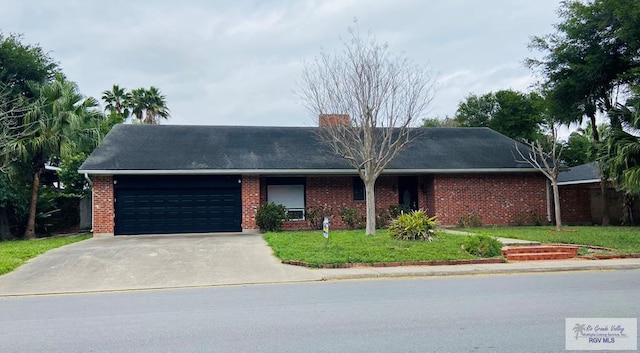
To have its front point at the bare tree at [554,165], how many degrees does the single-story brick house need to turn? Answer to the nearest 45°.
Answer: approximately 90° to its left

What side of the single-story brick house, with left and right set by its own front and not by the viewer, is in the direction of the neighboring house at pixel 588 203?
left

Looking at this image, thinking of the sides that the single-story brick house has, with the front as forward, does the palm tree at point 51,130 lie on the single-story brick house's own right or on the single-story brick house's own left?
on the single-story brick house's own right

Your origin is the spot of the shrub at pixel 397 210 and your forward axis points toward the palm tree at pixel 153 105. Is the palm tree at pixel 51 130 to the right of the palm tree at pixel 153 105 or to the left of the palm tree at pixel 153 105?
left

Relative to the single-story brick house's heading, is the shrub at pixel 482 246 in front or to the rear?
in front

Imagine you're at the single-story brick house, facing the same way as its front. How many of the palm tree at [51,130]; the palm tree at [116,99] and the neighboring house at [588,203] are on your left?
1

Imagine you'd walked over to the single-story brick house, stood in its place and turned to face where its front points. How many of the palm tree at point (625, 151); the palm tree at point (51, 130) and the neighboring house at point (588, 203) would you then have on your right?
1

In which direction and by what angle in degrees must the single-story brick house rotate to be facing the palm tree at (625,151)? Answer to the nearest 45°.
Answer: approximately 90° to its left

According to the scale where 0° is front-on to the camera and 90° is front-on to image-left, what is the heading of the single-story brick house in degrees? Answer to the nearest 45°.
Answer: approximately 0°

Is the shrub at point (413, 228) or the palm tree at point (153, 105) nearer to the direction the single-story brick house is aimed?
the shrub

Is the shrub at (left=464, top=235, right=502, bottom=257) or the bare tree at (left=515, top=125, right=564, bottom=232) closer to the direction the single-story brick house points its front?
the shrub

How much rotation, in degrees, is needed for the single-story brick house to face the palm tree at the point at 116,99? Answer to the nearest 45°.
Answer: approximately 135° to its right

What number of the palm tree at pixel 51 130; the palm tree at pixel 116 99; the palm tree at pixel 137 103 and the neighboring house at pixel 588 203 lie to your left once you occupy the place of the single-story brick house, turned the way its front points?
1

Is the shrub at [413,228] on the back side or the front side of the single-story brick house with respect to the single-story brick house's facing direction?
on the front side

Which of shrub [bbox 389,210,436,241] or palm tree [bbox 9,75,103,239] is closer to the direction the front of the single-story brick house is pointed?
the shrub
